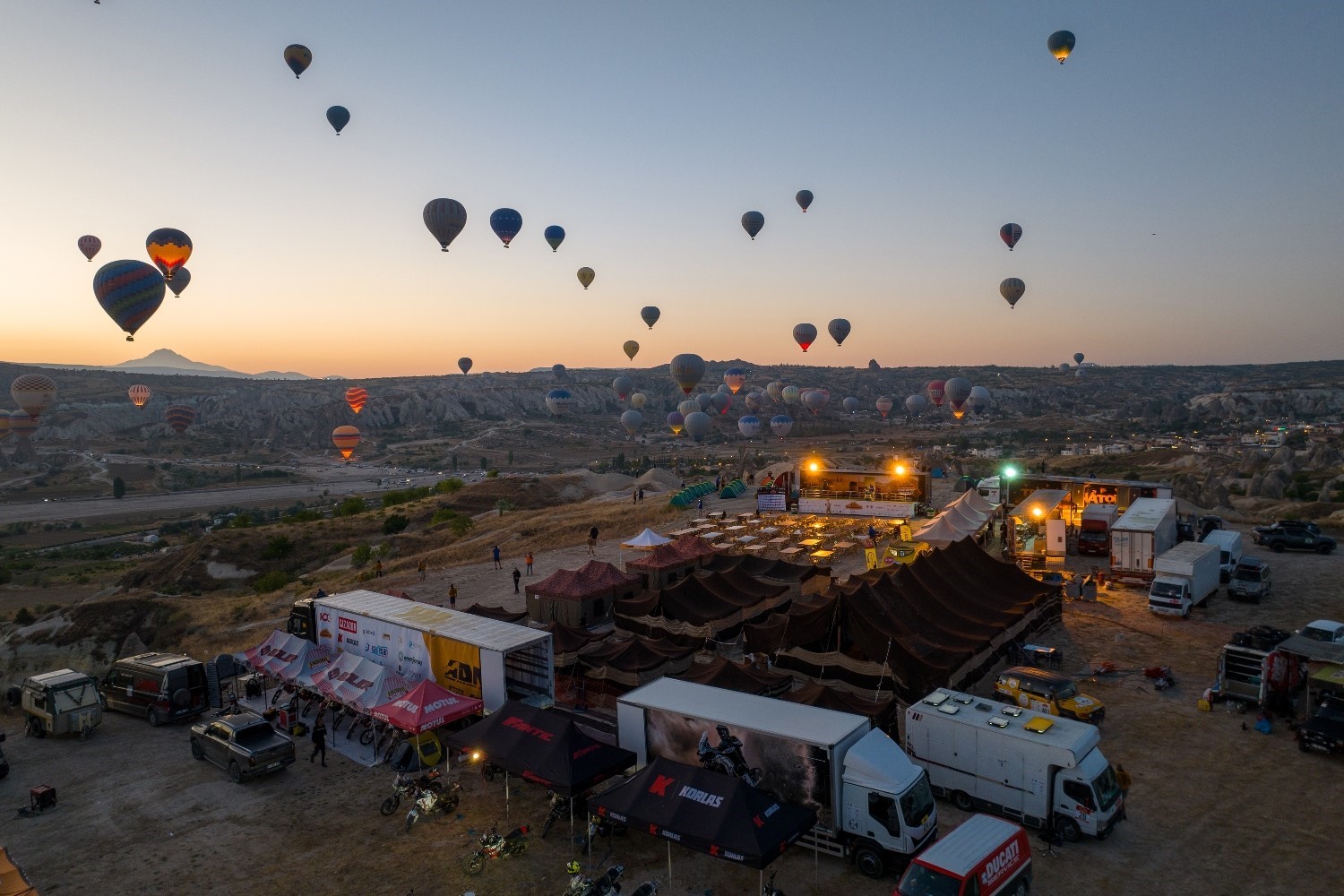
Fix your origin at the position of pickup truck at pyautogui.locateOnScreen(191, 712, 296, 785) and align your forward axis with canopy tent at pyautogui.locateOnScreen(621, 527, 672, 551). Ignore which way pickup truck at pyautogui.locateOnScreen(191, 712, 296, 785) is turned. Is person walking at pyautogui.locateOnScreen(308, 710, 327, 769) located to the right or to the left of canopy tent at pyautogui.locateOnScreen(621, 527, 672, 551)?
right

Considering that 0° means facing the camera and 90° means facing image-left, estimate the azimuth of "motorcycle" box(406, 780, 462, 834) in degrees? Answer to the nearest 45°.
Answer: approximately 45°

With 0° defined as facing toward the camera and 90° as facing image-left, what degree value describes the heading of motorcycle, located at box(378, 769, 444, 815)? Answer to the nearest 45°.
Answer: approximately 45°

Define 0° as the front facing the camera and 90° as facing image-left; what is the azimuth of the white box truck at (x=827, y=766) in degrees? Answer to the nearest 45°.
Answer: approximately 315°

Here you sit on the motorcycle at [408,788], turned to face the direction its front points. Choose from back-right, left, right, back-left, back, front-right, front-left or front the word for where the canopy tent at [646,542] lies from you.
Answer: back

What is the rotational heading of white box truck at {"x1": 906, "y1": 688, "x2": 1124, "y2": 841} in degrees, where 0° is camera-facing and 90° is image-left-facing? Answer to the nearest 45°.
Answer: approximately 315°

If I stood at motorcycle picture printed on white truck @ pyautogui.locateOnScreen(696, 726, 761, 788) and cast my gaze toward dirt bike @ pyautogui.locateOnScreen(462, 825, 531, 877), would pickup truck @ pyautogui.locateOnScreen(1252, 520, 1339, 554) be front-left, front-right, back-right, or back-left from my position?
back-right

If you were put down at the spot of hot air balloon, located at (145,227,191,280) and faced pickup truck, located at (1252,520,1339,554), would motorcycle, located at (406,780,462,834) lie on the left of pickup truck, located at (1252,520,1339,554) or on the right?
right

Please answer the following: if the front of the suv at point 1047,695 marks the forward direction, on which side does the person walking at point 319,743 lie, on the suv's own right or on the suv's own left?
on the suv's own right
